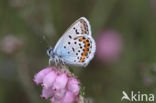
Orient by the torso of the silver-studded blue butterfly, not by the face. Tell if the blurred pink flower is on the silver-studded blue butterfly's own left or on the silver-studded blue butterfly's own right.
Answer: on the silver-studded blue butterfly's own right

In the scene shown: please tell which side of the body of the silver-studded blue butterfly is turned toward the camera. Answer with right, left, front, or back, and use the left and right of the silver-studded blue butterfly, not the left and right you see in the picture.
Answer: left
